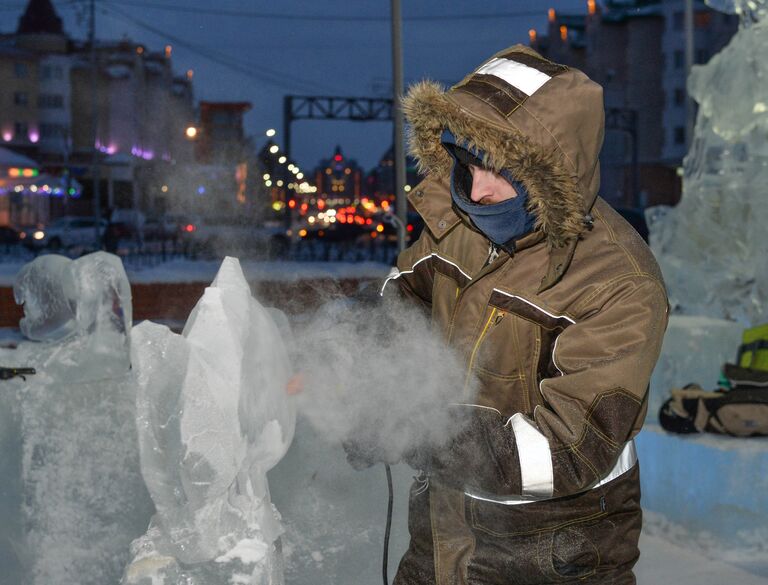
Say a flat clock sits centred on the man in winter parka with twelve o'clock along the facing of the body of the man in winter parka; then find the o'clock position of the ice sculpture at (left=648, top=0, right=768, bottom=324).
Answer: The ice sculpture is roughly at 5 o'clock from the man in winter parka.

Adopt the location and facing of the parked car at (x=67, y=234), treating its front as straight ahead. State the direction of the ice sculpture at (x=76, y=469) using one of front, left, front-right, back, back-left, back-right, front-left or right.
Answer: front-left

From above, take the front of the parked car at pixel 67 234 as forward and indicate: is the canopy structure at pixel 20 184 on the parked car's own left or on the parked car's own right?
on the parked car's own right

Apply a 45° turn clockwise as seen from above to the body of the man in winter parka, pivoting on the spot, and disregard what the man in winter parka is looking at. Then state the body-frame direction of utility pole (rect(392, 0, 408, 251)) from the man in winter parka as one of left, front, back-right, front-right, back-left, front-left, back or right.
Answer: right

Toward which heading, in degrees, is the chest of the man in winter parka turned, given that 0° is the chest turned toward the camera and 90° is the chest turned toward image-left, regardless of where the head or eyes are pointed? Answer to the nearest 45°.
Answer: approximately 45°

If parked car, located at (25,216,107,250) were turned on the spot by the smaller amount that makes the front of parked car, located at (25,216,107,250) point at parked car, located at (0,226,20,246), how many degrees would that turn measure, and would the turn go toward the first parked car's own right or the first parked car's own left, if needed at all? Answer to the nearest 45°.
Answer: approximately 45° to the first parked car's own right

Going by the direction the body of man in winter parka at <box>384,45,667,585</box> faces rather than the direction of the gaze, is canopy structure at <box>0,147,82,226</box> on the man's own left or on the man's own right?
on the man's own right

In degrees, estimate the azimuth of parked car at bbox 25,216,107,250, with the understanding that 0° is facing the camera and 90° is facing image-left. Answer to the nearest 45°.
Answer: approximately 45°

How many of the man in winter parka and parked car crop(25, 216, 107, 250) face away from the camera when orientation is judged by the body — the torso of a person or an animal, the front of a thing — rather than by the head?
0
